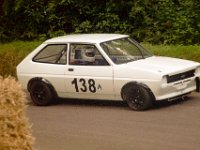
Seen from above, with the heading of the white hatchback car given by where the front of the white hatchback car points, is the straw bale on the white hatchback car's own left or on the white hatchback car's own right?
on the white hatchback car's own right

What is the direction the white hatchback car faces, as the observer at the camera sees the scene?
facing the viewer and to the right of the viewer
